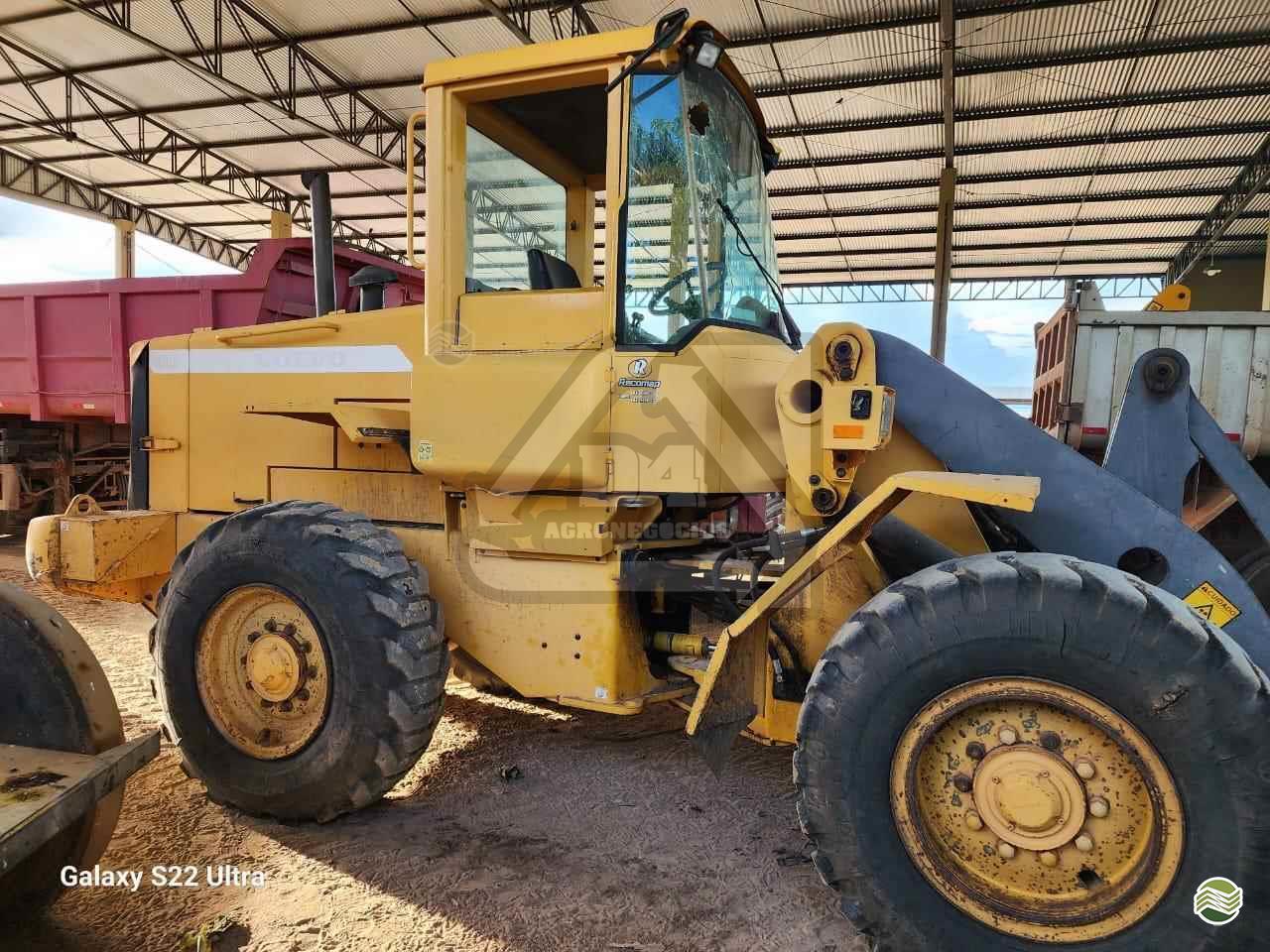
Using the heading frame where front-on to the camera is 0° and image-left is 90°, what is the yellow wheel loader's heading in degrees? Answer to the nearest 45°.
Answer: approximately 315°
